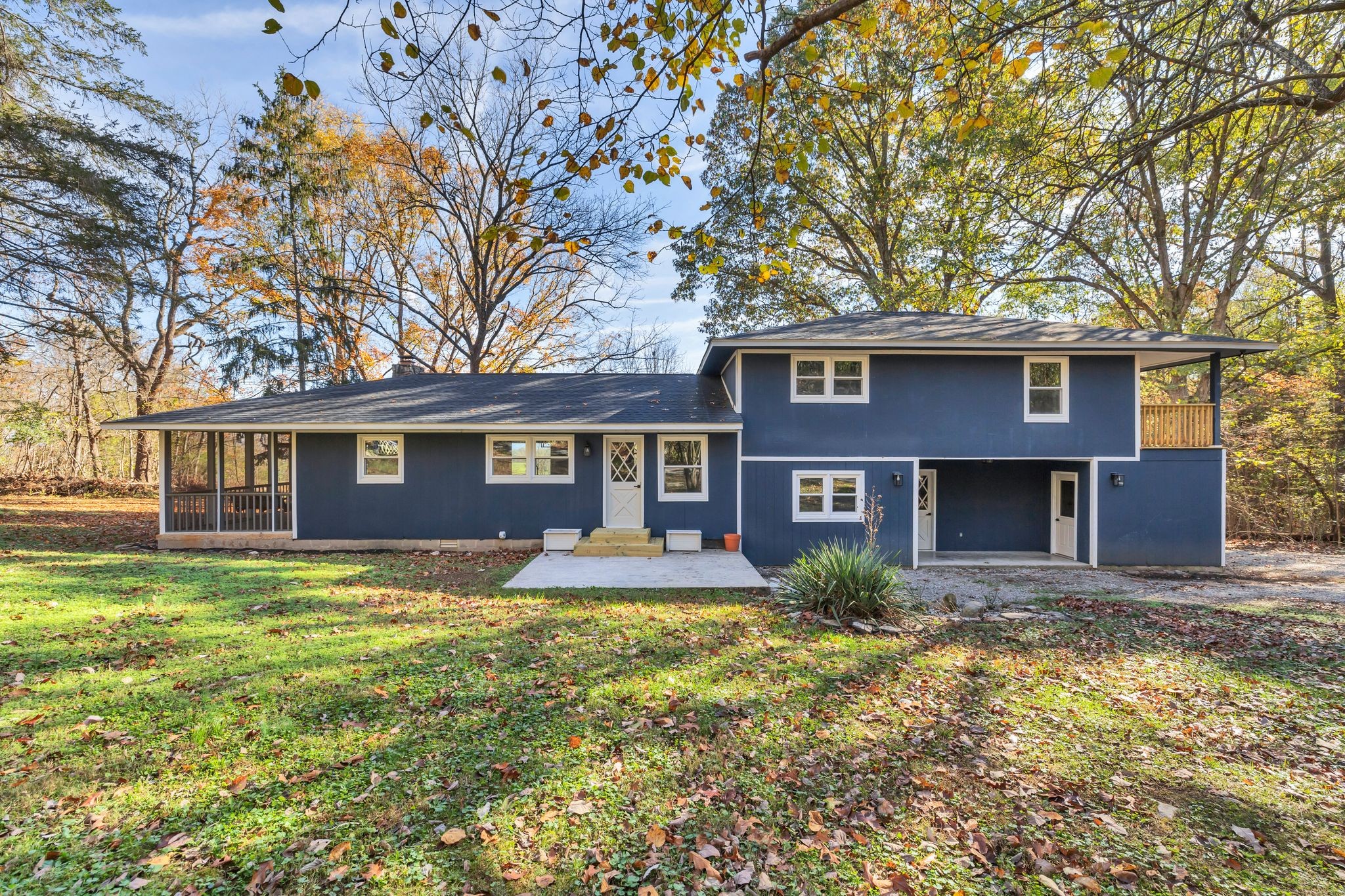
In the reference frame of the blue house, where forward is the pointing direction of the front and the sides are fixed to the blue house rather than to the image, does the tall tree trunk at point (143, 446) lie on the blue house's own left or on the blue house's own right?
on the blue house's own right

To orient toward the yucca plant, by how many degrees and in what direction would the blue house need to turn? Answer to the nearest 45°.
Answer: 0° — it already faces it

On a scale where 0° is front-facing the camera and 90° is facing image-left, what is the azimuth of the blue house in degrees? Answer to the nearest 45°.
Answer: approximately 0°

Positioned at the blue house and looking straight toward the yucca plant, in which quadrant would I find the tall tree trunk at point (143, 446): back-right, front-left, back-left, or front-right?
back-right

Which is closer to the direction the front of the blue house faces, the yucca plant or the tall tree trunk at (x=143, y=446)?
the yucca plant
